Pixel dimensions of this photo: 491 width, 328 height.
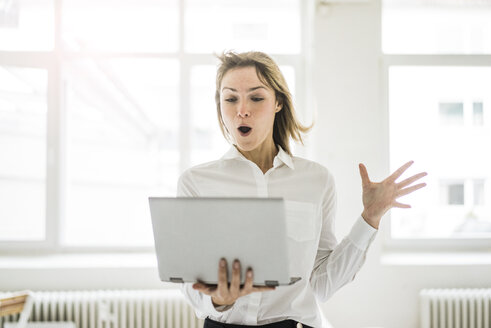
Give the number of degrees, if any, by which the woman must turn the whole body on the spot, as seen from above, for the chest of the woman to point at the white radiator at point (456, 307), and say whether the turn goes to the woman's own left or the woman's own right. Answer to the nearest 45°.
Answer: approximately 135° to the woman's own left

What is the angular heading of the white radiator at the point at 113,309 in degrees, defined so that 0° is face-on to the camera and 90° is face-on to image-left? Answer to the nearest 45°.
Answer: approximately 0°

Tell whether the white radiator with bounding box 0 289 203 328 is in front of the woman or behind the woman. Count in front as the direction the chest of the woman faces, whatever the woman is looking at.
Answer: behind

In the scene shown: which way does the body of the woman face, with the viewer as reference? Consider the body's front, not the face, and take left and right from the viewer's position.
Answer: facing the viewer

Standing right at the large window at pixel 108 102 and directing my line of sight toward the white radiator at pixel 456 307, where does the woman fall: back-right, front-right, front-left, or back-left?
front-right

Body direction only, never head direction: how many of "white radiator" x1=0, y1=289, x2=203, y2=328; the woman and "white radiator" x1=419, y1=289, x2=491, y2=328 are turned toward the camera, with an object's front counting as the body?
3

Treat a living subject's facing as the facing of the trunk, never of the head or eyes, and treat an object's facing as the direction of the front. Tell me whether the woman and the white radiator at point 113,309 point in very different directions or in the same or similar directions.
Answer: same or similar directions

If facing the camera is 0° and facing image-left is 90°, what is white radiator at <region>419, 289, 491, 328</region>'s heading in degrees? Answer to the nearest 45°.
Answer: approximately 0°

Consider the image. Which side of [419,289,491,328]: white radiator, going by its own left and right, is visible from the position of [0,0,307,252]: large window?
right

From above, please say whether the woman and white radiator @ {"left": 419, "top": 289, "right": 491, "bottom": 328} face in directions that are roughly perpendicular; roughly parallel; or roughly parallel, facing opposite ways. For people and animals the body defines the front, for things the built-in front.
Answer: roughly parallel

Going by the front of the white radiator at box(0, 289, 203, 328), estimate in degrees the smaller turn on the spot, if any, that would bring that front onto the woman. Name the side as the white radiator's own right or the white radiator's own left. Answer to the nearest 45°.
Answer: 0° — it already faces them
